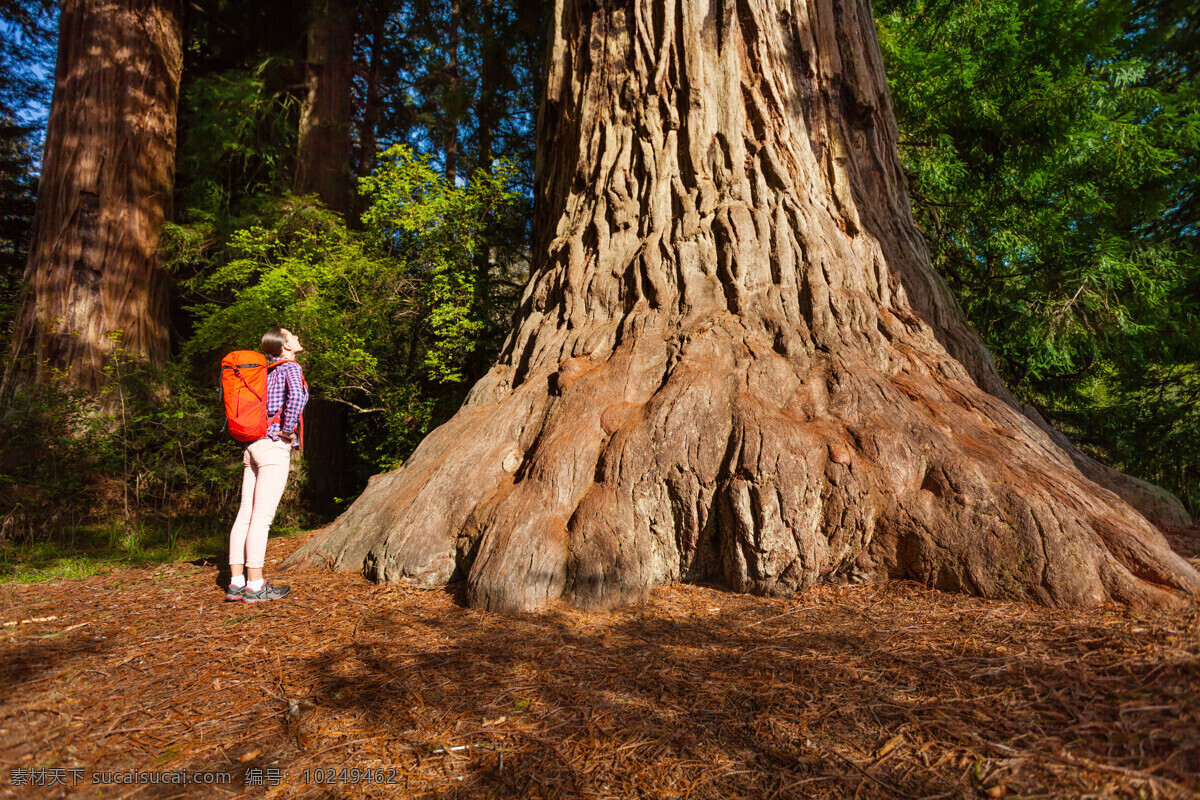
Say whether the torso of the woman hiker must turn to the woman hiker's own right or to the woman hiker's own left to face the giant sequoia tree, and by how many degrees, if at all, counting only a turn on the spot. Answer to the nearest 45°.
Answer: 0° — they already face it

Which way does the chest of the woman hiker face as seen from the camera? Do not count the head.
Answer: to the viewer's right
